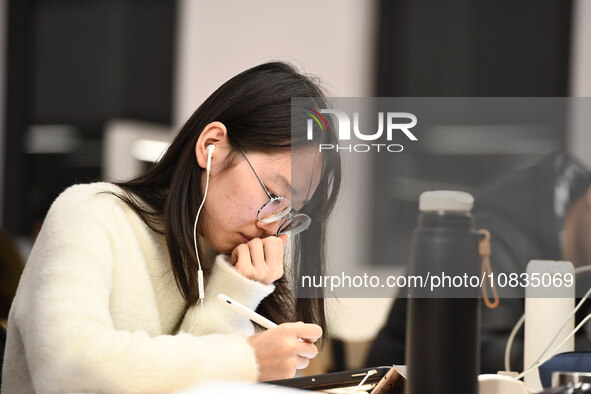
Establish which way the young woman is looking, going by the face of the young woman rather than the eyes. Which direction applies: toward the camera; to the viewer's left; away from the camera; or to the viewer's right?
to the viewer's right

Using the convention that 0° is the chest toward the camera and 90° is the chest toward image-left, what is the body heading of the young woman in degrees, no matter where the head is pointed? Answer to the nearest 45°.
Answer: approximately 315°
